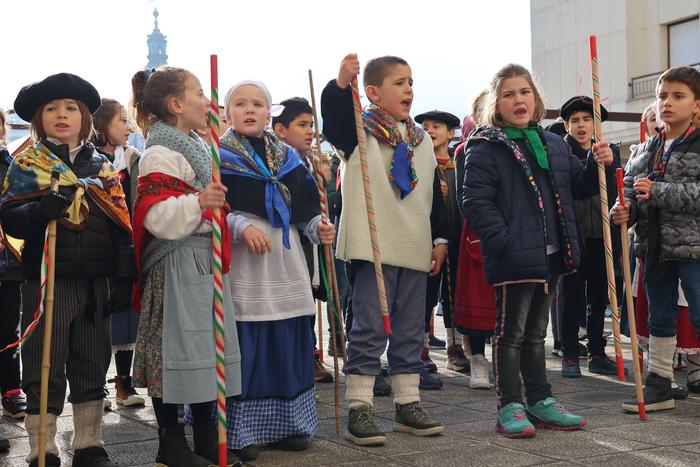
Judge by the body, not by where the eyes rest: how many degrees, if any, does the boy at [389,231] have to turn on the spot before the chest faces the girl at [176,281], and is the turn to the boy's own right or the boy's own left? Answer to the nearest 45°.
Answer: approximately 90° to the boy's own right

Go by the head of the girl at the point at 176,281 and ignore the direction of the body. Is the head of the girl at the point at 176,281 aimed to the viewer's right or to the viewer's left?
to the viewer's right

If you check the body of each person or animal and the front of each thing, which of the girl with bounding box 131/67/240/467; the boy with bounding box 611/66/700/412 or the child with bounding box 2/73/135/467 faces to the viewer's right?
the girl

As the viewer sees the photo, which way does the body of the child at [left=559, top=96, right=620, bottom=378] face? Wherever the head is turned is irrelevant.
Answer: toward the camera

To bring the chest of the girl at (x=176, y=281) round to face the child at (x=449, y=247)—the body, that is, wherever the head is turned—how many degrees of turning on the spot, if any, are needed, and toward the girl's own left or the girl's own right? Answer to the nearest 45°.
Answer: approximately 45° to the girl's own left

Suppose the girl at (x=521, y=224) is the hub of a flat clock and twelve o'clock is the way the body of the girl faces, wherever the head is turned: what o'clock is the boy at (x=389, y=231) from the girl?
The boy is roughly at 4 o'clock from the girl.

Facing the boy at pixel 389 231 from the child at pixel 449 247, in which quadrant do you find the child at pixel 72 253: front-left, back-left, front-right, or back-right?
front-right

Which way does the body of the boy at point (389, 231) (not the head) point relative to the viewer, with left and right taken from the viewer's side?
facing the viewer and to the right of the viewer

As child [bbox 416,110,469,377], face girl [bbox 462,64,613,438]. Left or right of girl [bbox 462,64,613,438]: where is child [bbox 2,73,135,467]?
right

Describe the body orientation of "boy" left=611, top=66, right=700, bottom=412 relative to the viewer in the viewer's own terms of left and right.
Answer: facing the viewer and to the left of the viewer

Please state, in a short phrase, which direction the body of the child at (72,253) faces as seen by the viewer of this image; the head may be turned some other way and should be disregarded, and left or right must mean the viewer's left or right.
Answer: facing the viewer

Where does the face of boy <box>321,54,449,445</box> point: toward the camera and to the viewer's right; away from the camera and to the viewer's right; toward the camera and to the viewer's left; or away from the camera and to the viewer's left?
toward the camera and to the viewer's right

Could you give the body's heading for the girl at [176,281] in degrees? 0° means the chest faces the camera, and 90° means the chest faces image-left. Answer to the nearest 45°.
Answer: approximately 270°

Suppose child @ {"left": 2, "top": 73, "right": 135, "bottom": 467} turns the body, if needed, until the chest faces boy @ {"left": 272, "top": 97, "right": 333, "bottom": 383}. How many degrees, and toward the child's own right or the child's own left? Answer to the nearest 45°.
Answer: approximately 135° to the child's own left
